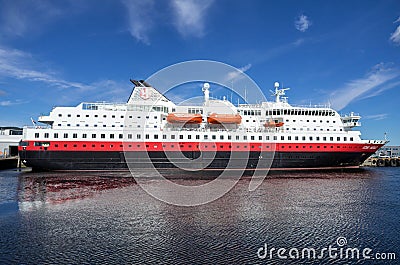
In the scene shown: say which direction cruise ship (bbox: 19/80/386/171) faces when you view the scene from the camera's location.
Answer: facing to the right of the viewer
